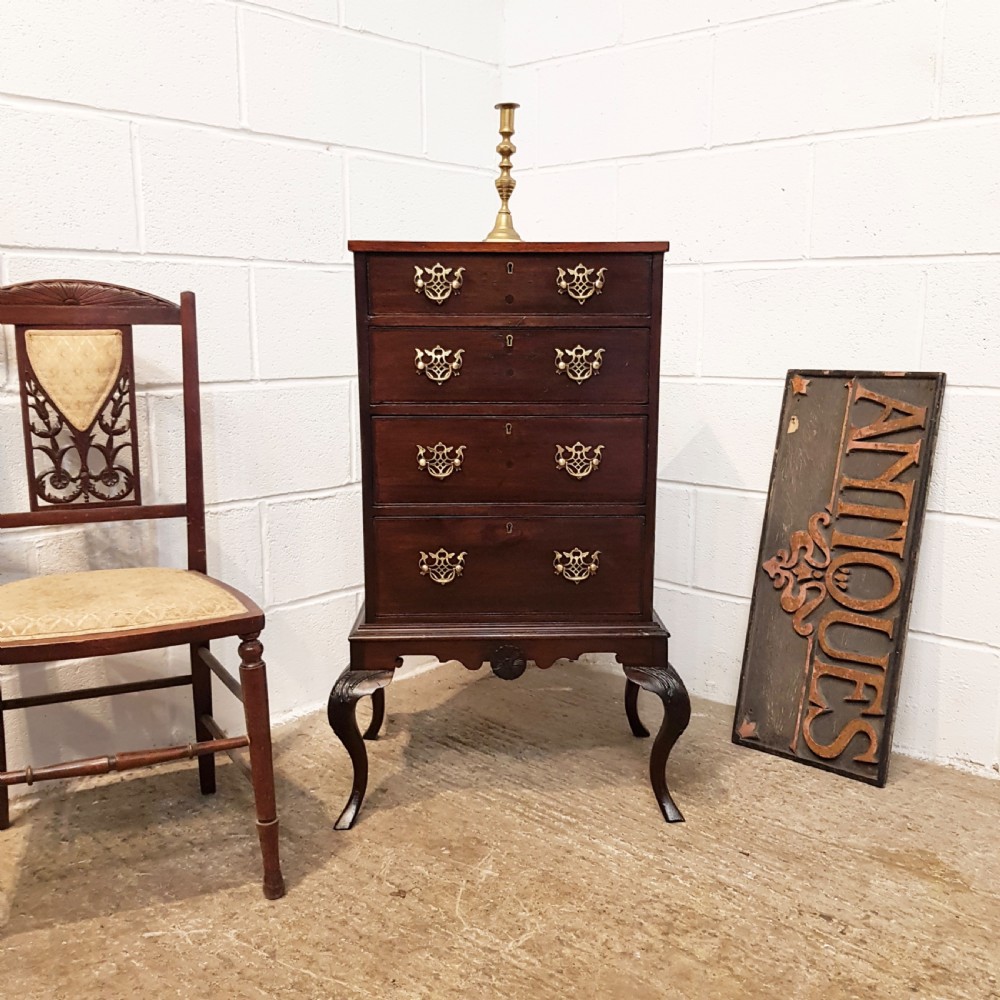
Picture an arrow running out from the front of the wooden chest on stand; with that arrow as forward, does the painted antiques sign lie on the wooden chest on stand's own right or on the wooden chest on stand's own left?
on the wooden chest on stand's own left

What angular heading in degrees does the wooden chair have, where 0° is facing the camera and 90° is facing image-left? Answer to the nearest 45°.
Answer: approximately 0°

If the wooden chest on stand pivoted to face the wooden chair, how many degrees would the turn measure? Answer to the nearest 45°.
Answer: approximately 90° to its right

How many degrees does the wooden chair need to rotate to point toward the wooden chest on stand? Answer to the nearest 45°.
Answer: approximately 90° to its left

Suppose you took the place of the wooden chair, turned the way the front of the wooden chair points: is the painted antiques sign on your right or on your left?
on your left

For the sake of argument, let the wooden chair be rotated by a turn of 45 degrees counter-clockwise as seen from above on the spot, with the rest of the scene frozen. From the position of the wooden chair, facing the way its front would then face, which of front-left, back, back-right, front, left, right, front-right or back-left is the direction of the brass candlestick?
front-left

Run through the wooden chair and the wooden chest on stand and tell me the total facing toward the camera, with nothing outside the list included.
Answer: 2

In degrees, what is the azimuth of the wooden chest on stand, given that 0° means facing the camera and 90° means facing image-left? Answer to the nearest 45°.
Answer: approximately 0°
